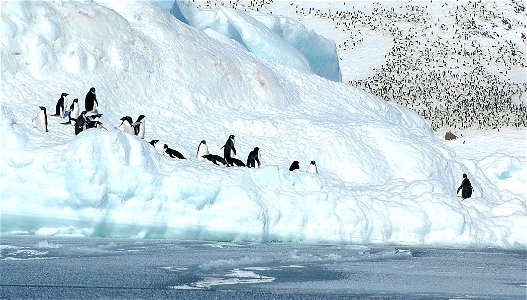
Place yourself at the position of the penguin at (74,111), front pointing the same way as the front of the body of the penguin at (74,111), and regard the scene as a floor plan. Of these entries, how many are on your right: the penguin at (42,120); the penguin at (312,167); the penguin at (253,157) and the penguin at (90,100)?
1

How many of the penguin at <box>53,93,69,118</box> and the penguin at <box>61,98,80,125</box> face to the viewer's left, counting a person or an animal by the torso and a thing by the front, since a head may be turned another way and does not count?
0

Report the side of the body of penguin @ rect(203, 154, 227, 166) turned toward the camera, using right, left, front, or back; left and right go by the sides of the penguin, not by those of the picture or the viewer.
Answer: left

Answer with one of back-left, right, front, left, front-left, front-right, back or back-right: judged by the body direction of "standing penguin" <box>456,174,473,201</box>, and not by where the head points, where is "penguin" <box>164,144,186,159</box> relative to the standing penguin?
back-left

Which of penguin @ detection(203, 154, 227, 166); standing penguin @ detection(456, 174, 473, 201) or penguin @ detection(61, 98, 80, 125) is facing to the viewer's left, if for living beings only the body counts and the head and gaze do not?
penguin @ detection(203, 154, 227, 166)

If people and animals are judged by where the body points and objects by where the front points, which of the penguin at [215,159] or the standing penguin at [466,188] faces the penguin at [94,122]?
the penguin at [215,159]

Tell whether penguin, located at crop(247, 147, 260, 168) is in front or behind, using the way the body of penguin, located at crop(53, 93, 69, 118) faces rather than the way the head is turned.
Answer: in front

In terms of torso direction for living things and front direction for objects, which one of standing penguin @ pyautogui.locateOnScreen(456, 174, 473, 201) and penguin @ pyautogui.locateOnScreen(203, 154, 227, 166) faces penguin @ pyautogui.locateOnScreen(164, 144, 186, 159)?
penguin @ pyautogui.locateOnScreen(203, 154, 227, 166)

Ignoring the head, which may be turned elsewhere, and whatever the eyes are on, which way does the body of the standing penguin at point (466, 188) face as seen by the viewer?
away from the camera

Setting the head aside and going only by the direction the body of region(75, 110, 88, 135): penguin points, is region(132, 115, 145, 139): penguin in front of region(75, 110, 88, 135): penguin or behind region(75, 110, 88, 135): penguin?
in front
